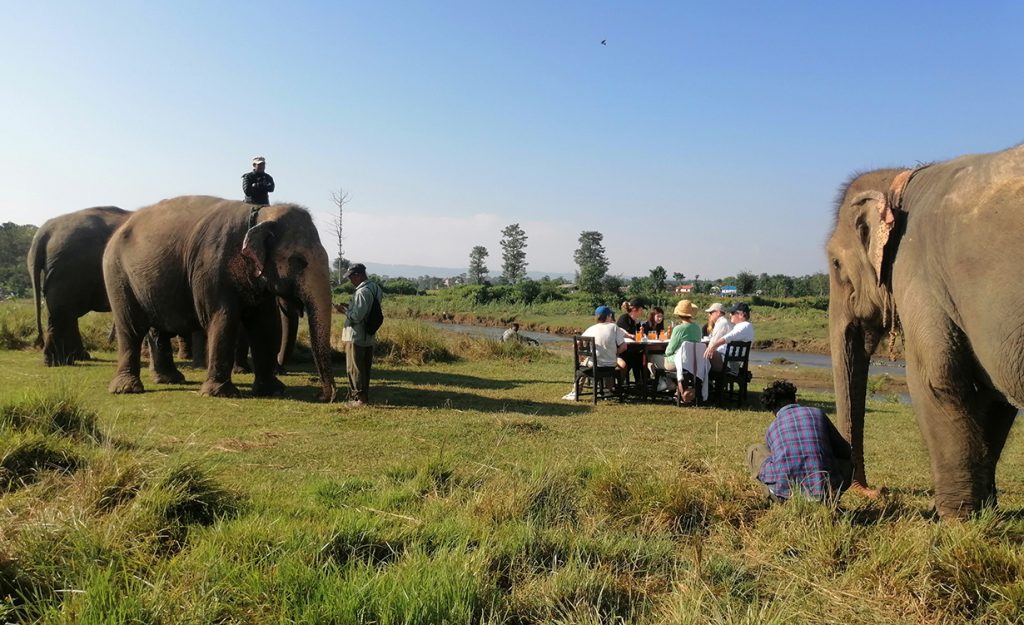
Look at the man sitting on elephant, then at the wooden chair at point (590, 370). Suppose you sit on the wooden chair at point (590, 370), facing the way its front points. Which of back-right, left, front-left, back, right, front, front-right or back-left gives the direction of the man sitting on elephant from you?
back-left

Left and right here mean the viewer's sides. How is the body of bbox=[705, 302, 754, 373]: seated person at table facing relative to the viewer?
facing to the left of the viewer

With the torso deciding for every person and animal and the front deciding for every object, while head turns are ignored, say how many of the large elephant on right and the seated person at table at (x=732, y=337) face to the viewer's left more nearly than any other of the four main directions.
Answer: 2

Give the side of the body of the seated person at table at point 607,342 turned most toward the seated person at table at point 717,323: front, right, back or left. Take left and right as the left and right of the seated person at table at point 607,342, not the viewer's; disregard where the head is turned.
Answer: front

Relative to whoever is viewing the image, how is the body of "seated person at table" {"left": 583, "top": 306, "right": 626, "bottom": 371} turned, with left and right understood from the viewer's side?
facing away from the viewer and to the right of the viewer

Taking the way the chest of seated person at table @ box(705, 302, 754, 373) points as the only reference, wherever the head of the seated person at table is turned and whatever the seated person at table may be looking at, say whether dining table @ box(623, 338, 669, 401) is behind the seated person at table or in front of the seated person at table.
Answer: in front
